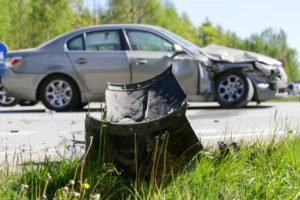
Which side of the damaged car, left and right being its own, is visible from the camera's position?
right
